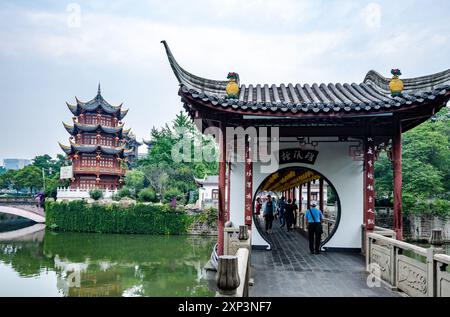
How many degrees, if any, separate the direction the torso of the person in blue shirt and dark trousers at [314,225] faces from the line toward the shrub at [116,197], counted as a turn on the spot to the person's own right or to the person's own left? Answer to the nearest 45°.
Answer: approximately 45° to the person's own left

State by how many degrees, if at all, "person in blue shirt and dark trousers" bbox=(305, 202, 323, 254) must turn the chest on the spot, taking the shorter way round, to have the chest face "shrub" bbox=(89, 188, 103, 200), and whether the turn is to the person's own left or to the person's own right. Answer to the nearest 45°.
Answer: approximately 45° to the person's own left

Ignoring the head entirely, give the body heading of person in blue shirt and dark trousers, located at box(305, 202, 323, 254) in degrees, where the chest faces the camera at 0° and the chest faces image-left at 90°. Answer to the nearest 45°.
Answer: approximately 180°

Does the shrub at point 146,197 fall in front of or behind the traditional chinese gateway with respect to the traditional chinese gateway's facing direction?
behind

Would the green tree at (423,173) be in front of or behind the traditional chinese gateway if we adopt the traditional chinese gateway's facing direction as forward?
behind

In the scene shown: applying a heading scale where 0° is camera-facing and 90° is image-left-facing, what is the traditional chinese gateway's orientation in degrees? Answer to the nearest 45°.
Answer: approximately 0°

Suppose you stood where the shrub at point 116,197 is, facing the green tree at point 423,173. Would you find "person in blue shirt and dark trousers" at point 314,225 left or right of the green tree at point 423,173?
right
